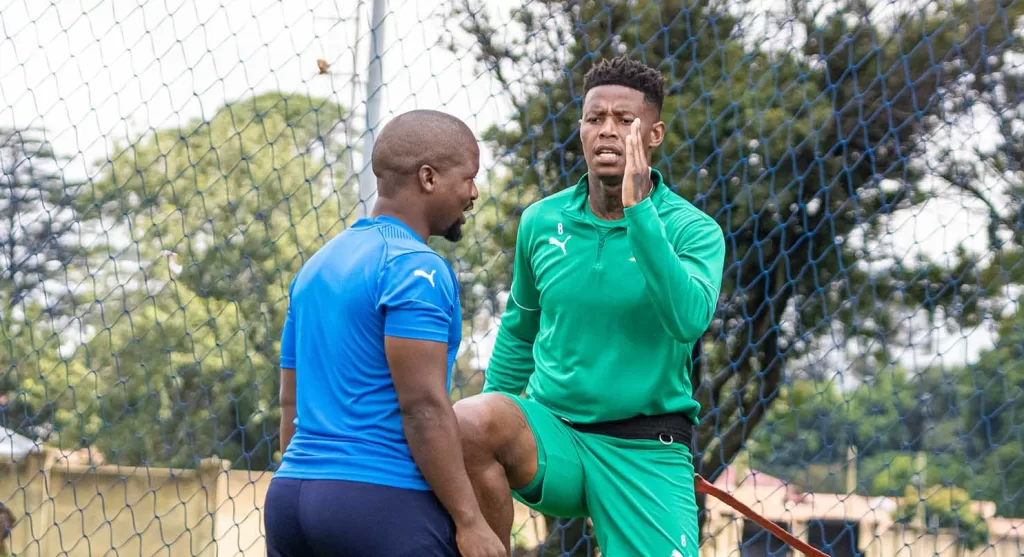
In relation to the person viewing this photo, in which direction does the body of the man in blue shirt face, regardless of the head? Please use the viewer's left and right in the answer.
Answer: facing away from the viewer and to the right of the viewer

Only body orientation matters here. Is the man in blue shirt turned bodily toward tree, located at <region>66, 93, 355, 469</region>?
no

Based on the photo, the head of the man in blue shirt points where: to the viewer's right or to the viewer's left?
to the viewer's right

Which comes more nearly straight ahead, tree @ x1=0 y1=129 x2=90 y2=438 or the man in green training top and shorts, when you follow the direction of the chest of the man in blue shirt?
the man in green training top and shorts

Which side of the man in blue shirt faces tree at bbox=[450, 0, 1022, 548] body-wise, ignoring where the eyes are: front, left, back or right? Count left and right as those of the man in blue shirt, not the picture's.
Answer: front

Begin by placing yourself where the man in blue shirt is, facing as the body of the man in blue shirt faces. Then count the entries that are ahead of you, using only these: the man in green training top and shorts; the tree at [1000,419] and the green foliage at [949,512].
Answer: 3

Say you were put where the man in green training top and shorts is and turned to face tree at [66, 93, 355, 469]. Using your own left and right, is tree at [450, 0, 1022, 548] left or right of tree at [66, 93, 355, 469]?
right

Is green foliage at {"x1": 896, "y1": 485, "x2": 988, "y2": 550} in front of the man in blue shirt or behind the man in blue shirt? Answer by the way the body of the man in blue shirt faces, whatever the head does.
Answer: in front

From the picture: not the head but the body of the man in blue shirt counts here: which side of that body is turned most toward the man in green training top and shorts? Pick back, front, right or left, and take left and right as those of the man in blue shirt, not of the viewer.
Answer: front

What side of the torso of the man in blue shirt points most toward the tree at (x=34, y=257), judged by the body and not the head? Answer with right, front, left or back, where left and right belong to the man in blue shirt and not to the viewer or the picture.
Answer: left
